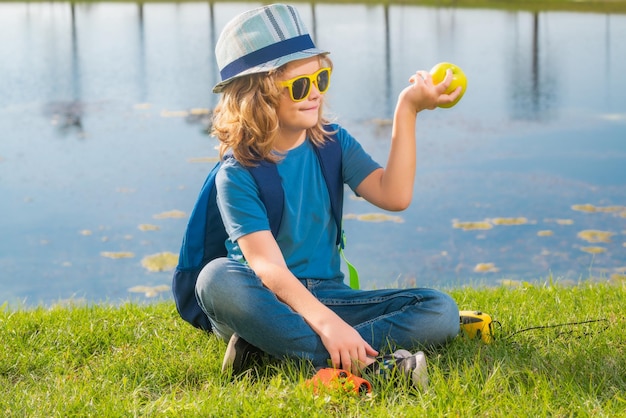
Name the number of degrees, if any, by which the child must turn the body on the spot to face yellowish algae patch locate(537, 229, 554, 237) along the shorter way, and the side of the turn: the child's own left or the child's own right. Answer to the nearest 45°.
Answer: approximately 90° to the child's own left

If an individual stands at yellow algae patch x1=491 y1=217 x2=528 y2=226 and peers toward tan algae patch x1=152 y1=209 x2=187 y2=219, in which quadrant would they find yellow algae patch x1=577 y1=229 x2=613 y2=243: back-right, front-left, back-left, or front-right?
back-left

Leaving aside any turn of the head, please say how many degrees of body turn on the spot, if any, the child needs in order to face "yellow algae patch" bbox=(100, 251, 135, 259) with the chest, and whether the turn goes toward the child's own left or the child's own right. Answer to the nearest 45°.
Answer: approximately 180°

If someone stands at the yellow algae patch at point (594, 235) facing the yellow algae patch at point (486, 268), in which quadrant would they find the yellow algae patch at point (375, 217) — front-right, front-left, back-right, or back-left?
front-right

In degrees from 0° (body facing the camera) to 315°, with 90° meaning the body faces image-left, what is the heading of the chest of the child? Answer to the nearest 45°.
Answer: approximately 315°

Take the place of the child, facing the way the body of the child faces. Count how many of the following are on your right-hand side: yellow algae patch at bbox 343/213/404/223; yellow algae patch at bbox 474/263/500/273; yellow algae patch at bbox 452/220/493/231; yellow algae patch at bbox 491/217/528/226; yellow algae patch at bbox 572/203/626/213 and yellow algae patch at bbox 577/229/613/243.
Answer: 0

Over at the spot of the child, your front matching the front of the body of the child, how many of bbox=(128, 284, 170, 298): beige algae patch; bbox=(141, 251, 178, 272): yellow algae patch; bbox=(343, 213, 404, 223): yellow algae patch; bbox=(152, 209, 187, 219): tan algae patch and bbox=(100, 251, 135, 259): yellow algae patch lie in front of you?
0

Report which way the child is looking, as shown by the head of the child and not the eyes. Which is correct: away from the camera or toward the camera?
toward the camera

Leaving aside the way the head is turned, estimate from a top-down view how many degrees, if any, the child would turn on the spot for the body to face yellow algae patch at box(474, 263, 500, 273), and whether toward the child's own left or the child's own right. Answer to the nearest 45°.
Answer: approximately 90° to the child's own left

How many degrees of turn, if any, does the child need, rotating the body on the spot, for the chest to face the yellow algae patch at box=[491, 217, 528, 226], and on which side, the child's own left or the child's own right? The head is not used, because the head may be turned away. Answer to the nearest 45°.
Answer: approximately 90° to the child's own left

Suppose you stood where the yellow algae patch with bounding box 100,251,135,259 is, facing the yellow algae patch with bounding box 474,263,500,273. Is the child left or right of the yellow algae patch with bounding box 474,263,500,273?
right

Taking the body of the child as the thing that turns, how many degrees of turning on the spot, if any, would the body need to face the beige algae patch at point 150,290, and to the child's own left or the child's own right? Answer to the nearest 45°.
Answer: approximately 180°

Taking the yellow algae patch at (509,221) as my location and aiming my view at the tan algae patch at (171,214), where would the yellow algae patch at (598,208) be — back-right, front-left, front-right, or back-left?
back-right

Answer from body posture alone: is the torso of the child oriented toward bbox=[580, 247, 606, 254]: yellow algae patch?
no

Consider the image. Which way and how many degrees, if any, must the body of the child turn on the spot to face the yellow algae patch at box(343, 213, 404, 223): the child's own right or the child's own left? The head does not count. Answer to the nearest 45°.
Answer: approximately 135° to the child's own left

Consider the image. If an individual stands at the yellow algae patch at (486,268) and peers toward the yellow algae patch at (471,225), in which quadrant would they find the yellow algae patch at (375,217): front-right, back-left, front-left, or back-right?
front-left

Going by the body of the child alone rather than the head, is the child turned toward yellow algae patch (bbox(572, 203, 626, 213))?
no

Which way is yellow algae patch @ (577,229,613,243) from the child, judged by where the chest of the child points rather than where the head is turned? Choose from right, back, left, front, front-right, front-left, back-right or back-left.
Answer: left

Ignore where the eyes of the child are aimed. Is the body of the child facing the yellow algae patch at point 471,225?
no
